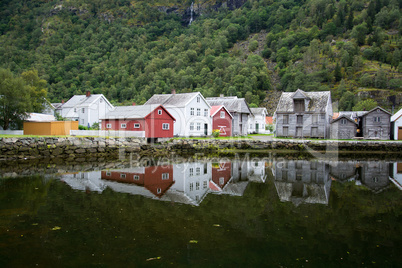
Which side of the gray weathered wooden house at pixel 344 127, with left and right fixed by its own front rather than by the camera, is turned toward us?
front

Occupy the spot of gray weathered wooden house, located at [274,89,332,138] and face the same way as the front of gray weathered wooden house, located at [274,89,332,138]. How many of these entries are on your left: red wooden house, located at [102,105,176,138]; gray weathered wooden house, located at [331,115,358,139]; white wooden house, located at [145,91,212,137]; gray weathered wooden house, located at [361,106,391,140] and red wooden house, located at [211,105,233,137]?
2

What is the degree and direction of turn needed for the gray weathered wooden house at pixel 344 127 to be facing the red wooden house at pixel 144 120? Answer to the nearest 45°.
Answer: approximately 45° to its right

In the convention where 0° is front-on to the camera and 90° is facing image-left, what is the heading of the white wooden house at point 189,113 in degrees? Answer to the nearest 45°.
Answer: approximately 315°

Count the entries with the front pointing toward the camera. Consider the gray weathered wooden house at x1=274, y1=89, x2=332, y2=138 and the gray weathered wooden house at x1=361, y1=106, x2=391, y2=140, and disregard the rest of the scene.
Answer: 2

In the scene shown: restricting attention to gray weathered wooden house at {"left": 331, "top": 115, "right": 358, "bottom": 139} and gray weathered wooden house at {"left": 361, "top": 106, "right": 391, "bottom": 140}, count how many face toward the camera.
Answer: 2

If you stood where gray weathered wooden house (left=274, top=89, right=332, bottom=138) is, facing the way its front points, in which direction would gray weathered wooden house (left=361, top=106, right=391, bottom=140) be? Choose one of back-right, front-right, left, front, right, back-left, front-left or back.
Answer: left

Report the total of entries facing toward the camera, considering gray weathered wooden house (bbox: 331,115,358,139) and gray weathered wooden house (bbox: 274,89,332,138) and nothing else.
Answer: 2

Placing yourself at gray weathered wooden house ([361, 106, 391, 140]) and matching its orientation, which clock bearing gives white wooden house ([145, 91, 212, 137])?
The white wooden house is roughly at 2 o'clock from the gray weathered wooden house.

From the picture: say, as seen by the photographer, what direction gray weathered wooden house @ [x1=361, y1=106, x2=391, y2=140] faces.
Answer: facing the viewer

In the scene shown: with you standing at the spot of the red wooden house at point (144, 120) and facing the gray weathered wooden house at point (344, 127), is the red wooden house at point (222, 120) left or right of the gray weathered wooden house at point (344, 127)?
left

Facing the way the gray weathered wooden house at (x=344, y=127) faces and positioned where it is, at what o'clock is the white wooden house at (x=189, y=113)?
The white wooden house is roughly at 2 o'clock from the gray weathered wooden house.

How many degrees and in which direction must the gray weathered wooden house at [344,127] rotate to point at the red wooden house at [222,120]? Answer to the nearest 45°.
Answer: approximately 90° to its right
